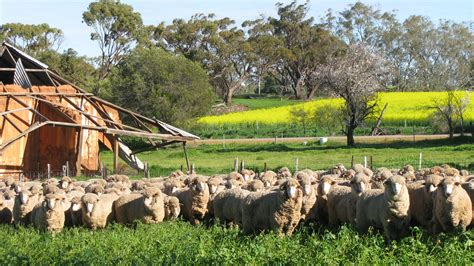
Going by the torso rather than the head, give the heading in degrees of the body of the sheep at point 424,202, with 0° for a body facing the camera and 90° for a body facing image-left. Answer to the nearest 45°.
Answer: approximately 315°

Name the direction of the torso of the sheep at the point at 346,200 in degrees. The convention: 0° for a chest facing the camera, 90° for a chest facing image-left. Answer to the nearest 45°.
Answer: approximately 315°

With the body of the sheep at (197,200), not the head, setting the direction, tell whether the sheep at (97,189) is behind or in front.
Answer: behind

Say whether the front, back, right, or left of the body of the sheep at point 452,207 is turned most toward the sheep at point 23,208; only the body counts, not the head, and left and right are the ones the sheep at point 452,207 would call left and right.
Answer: right

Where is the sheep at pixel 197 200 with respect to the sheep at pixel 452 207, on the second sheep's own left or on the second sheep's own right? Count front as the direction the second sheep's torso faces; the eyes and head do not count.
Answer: on the second sheep's own right
